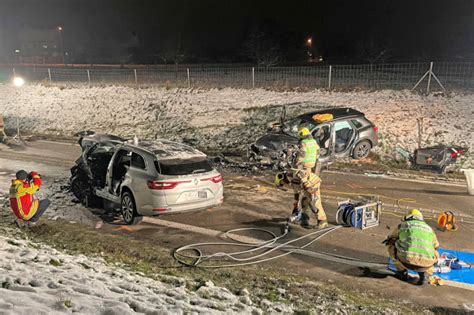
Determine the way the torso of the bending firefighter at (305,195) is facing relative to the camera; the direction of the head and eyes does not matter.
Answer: to the viewer's left

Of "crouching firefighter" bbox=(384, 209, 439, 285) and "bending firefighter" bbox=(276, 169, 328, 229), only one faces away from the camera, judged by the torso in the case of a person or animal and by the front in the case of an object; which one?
the crouching firefighter

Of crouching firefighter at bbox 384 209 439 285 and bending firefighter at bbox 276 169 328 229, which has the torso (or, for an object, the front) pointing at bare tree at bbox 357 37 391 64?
the crouching firefighter

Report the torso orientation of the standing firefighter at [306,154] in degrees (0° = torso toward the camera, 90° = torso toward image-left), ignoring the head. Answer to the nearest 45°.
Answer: approximately 135°

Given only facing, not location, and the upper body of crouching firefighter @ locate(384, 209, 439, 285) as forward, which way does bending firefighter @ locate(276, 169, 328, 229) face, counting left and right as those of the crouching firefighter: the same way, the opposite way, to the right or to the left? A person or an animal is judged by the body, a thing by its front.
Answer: to the left

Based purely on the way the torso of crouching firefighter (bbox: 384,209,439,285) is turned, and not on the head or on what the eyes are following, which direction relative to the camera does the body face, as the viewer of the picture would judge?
away from the camera

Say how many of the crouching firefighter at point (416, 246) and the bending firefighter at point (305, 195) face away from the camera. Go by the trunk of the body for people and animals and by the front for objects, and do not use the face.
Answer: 1

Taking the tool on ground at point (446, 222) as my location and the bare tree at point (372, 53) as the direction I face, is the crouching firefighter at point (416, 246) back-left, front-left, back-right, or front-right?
back-left

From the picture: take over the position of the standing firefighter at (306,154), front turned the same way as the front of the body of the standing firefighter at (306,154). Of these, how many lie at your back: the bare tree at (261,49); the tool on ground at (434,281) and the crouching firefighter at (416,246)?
2
